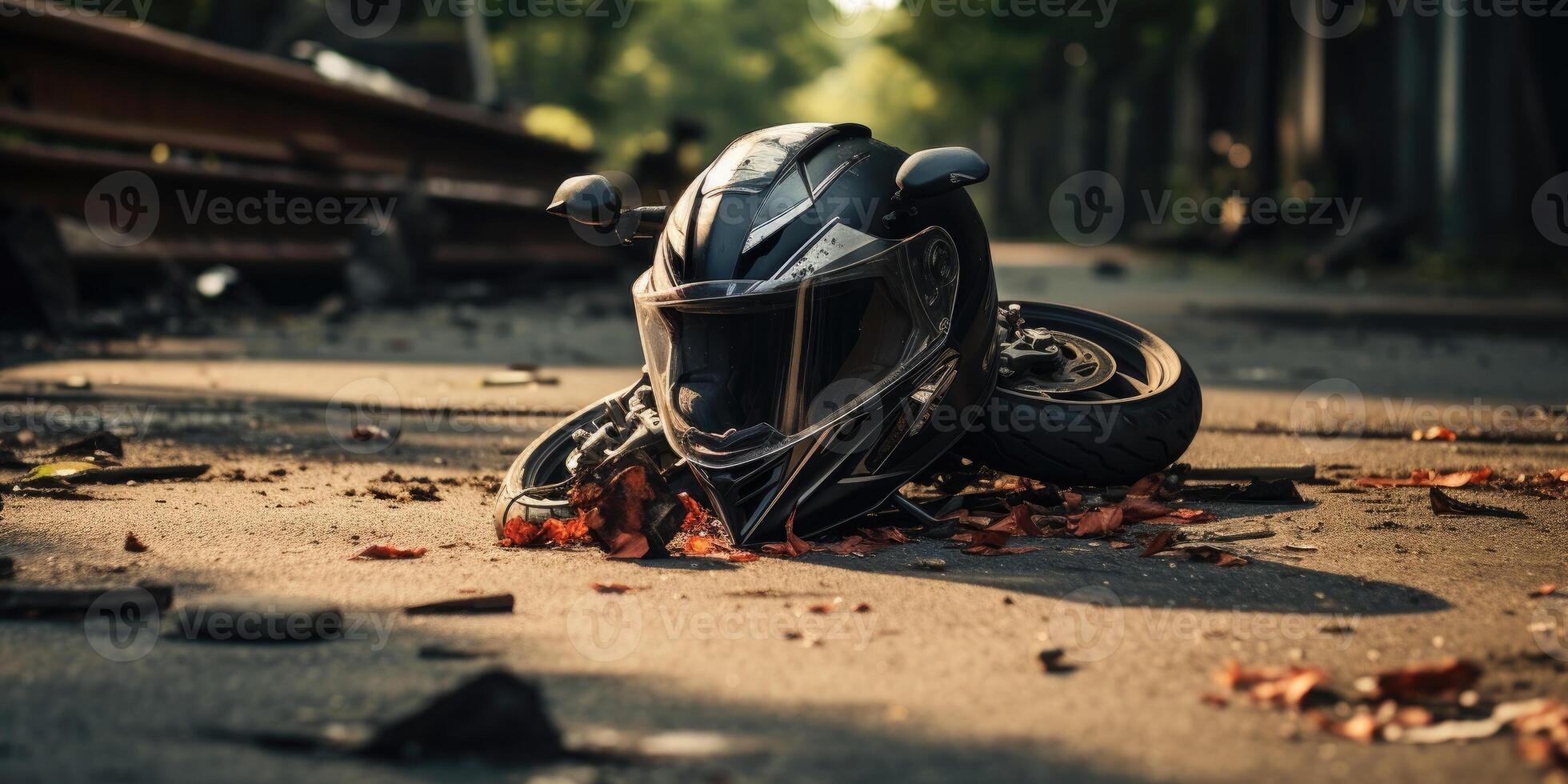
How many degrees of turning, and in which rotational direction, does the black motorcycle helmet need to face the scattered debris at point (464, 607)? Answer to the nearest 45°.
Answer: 0° — it already faces it

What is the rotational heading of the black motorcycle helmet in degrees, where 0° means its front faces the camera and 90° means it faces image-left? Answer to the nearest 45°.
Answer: approximately 45°

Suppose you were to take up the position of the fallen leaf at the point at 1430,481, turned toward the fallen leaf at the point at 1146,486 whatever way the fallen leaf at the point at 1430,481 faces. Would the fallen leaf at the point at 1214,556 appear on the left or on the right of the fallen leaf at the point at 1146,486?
left

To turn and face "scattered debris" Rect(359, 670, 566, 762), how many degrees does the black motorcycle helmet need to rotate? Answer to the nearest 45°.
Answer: approximately 45° to its left

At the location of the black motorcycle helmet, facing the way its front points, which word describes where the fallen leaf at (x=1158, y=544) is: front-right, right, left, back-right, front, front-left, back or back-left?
back-left

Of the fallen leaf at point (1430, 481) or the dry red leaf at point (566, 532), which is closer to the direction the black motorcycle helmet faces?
the dry red leaf

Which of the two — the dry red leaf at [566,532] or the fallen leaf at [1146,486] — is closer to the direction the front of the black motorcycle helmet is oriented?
the dry red leaf

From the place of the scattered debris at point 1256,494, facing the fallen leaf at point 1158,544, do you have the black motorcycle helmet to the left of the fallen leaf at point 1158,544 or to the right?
right

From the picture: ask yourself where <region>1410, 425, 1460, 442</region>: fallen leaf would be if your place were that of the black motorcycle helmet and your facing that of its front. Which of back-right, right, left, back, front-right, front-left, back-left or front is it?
back

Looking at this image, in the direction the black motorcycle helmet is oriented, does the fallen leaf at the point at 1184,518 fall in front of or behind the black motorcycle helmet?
behind

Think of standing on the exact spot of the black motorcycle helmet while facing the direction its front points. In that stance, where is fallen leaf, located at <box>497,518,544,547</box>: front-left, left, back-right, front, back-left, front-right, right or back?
front-right

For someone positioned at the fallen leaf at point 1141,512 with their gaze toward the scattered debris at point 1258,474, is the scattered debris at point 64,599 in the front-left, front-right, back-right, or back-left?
back-left
